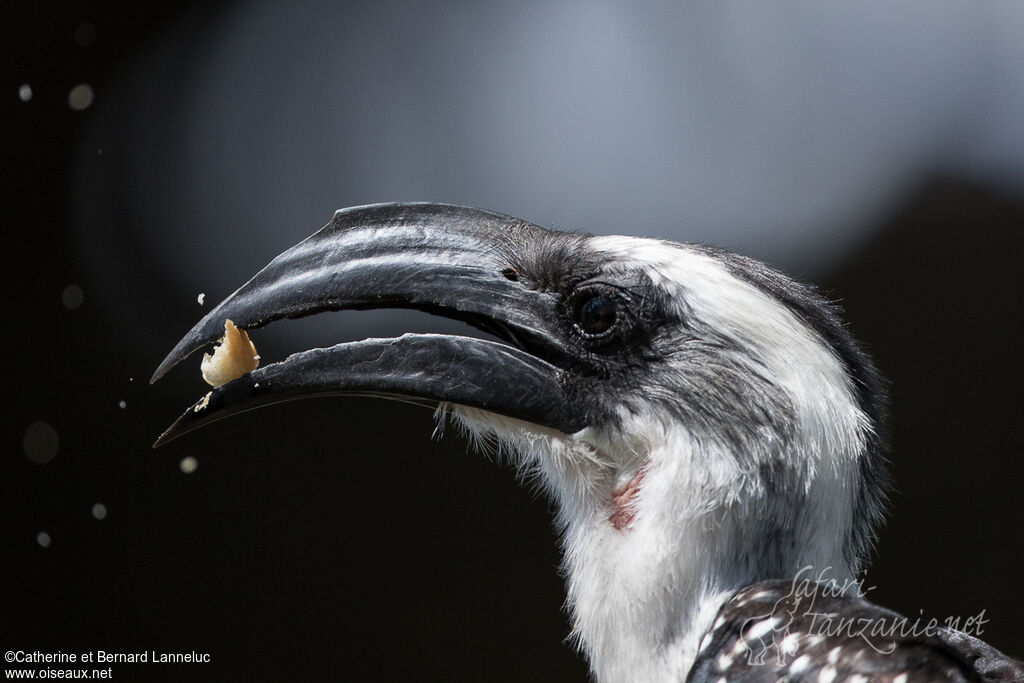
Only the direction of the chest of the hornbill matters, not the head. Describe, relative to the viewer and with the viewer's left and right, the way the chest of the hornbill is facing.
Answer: facing to the left of the viewer

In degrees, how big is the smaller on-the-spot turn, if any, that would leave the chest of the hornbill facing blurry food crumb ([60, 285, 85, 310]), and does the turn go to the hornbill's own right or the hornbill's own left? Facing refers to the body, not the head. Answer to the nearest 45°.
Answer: approximately 45° to the hornbill's own right

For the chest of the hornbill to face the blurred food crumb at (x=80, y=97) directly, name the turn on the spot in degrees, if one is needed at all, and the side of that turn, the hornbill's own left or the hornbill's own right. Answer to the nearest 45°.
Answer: approximately 45° to the hornbill's own right
